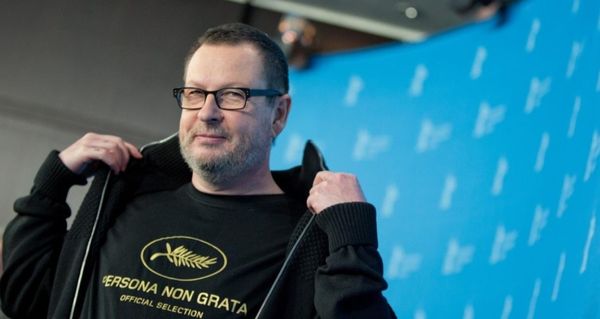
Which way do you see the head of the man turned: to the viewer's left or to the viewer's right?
to the viewer's left

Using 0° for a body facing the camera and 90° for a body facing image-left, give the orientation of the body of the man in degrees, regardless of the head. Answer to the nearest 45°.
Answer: approximately 45°
